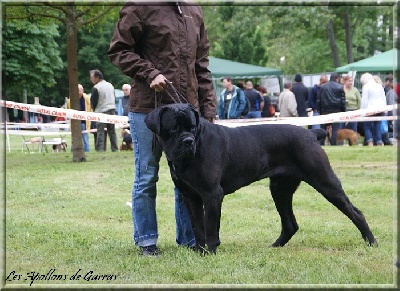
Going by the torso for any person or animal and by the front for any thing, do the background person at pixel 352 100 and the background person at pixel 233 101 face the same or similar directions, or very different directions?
same or similar directions

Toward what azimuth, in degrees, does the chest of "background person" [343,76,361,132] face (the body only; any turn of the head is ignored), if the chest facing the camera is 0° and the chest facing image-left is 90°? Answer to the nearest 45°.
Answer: approximately 45°

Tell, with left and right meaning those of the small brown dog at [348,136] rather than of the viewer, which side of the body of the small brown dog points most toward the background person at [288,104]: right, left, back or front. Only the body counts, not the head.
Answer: front

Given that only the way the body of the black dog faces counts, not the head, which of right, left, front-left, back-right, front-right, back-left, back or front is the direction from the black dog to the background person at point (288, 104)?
right

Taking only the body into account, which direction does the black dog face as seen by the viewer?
to the viewer's left

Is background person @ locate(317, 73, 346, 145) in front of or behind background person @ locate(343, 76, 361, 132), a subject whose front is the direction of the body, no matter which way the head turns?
in front

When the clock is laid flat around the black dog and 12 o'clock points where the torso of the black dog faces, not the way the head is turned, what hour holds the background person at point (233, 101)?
The background person is roughly at 3 o'clock from the black dog.

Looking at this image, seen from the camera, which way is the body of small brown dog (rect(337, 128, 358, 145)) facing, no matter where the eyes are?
to the viewer's left

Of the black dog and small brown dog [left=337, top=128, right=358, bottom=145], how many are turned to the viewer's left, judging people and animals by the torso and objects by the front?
2
